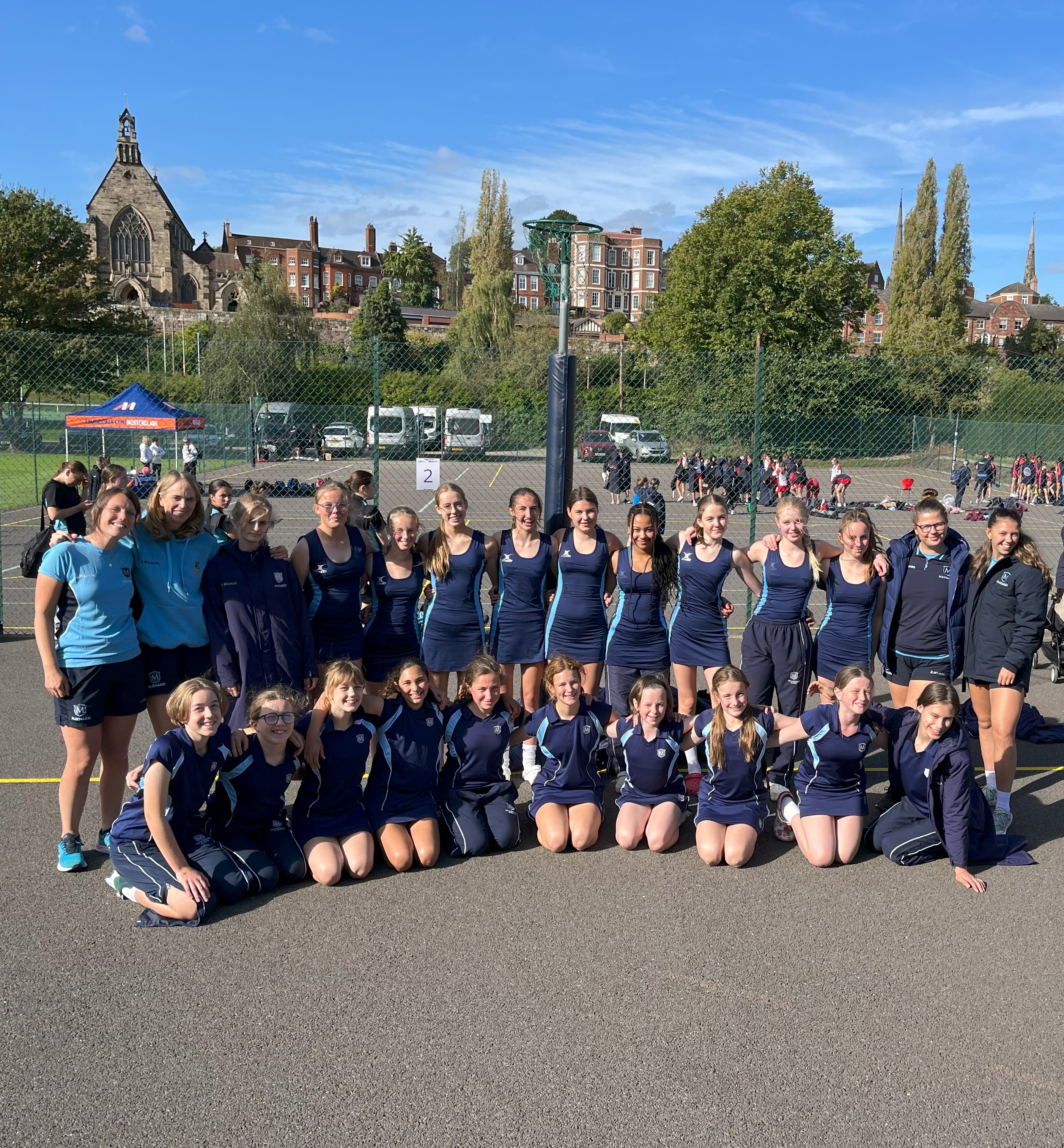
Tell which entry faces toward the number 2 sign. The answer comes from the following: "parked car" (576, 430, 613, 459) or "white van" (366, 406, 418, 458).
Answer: the parked car

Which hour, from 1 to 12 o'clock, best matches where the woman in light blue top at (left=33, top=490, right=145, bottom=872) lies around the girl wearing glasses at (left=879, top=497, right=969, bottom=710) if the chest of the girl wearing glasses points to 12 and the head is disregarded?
The woman in light blue top is roughly at 2 o'clock from the girl wearing glasses.

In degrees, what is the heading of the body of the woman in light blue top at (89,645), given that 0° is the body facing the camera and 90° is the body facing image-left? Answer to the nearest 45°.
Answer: approximately 315°

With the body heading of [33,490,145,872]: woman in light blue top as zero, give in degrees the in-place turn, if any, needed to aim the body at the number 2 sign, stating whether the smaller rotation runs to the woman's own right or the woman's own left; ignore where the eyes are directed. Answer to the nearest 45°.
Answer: approximately 90° to the woman's own left

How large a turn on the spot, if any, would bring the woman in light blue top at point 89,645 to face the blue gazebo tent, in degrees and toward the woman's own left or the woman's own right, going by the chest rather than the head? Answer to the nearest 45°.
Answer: approximately 135° to the woman's own left
